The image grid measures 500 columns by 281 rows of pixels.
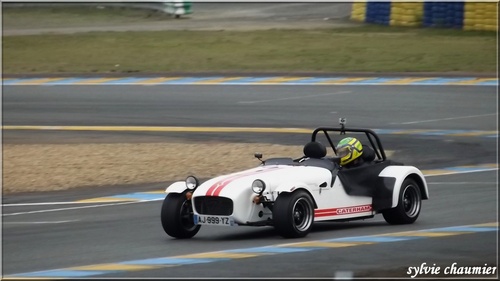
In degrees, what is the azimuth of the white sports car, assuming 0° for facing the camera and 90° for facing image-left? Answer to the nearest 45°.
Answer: approximately 45°

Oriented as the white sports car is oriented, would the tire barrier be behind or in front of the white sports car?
behind
